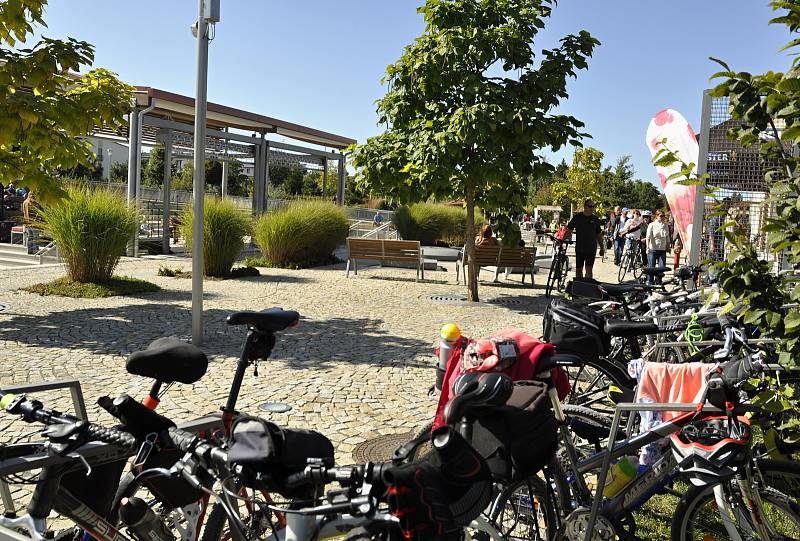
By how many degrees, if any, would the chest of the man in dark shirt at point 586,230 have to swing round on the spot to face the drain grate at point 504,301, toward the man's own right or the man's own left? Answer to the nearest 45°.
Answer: approximately 45° to the man's own right

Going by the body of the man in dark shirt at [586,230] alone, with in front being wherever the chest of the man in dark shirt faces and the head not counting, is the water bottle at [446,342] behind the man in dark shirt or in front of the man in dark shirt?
in front

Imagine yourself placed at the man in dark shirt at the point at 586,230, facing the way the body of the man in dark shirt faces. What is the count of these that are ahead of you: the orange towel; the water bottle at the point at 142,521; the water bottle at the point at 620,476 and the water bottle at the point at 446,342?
4

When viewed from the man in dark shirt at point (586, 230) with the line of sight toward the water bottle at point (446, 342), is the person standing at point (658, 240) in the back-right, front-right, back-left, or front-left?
back-left

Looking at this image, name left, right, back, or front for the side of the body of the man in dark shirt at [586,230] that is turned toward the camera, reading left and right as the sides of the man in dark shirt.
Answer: front

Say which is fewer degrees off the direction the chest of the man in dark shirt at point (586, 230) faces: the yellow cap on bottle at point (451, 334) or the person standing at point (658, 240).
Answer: the yellow cap on bottle

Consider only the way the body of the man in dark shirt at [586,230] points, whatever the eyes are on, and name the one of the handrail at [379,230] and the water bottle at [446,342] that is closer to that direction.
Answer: the water bottle

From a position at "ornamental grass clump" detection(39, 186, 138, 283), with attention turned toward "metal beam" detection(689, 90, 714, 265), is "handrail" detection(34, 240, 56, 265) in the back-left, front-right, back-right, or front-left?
back-left

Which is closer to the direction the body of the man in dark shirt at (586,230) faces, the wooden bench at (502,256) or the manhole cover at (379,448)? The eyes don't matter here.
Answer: the manhole cover
